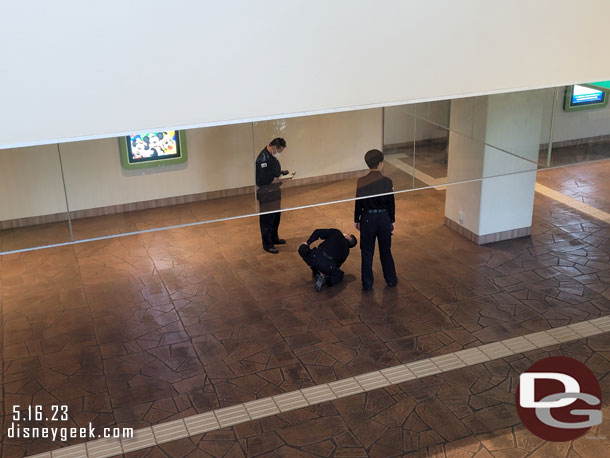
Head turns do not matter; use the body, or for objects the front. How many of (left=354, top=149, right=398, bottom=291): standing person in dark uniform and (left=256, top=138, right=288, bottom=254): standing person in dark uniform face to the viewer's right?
1

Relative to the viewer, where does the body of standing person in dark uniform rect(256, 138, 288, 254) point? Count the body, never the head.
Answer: to the viewer's right

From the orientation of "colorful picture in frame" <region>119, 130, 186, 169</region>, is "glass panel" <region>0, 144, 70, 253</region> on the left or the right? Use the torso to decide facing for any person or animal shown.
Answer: on its right

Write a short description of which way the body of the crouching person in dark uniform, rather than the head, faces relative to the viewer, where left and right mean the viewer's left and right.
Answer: facing away from the viewer and to the right of the viewer

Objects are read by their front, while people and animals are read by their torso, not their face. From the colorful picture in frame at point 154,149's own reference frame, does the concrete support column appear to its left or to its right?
on its left

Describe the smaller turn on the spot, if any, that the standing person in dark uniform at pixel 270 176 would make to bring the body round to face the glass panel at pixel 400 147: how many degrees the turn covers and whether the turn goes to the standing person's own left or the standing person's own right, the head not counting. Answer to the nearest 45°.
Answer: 0° — they already face it

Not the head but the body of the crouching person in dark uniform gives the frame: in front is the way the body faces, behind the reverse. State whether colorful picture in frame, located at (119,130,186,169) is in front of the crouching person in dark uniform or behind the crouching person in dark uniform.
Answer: behind

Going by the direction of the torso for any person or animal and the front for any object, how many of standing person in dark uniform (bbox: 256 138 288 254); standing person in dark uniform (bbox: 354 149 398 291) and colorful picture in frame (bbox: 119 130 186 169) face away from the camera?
1

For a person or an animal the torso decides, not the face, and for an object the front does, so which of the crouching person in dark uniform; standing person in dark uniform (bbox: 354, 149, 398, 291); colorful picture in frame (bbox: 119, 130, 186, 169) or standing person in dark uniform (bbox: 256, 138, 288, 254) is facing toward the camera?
the colorful picture in frame

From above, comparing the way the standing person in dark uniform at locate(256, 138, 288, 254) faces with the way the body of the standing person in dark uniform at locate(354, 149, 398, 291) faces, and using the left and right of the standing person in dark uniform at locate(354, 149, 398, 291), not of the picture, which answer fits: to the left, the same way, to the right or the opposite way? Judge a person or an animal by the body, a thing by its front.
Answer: to the right

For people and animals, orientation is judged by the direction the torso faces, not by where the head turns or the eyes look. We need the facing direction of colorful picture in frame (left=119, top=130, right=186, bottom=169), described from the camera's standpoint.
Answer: facing the viewer

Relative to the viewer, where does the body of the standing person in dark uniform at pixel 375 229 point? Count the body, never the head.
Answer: away from the camera

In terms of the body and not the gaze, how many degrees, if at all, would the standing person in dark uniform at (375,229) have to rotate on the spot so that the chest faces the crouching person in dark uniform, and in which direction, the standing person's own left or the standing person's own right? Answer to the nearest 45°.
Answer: approximately 90° to the standing person's own left
